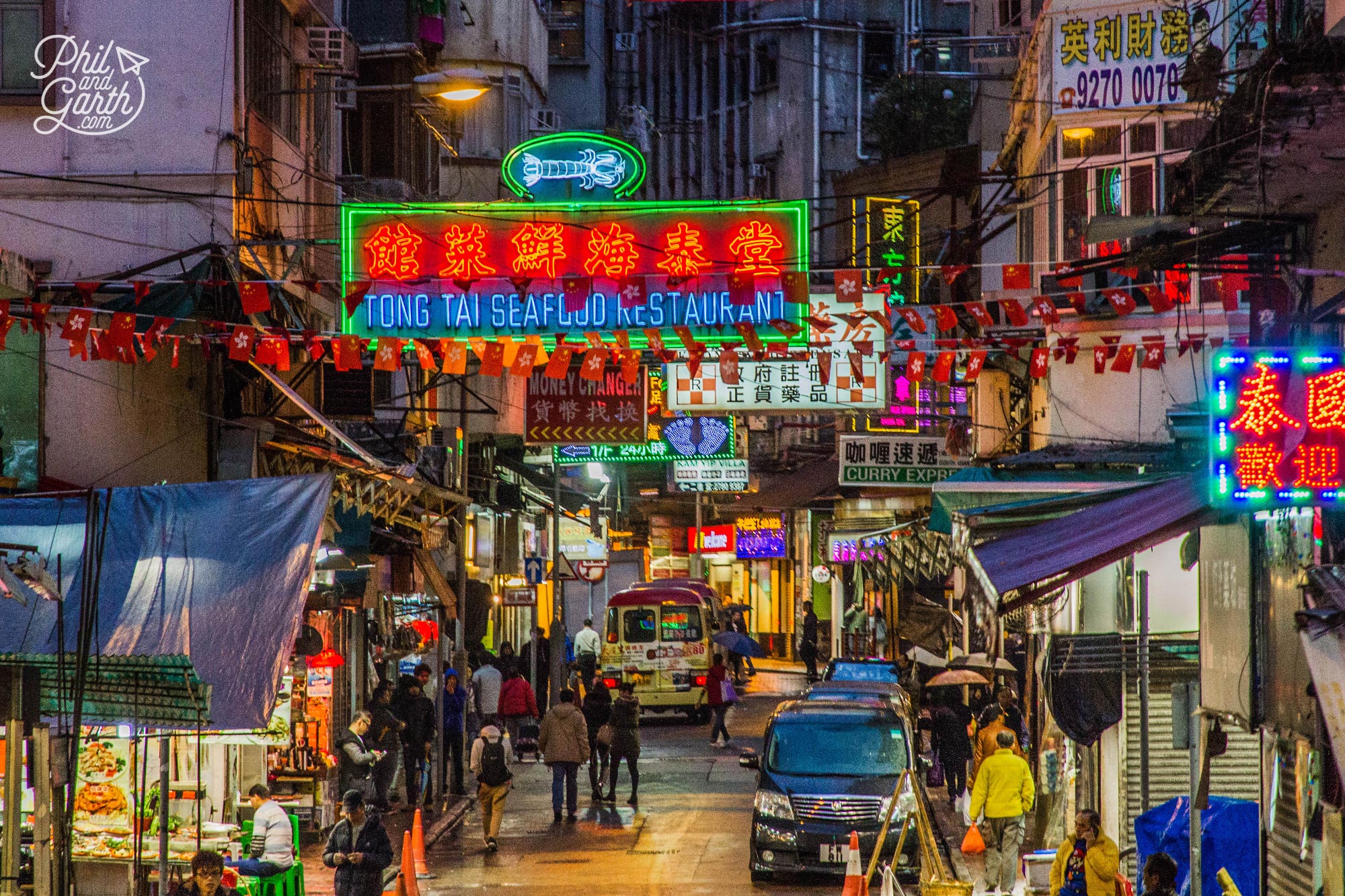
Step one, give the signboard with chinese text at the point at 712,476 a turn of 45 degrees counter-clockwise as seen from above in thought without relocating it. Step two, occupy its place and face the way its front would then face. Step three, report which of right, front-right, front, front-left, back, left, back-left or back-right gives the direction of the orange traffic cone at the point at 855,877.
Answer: front-right

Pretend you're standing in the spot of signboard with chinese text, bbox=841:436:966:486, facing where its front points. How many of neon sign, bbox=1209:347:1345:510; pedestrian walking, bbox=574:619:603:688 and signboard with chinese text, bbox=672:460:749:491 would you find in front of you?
1

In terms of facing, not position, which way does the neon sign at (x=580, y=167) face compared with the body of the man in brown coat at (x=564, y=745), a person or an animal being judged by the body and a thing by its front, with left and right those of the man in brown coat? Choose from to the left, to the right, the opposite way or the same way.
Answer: the opposite way

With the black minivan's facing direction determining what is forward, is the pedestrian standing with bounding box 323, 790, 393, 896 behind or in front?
in front

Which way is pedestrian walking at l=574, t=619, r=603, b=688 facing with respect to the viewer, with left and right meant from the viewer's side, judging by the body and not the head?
facing away from the viewer

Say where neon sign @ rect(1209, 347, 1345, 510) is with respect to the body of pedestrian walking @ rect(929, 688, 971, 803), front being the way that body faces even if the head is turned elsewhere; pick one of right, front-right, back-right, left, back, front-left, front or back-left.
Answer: back

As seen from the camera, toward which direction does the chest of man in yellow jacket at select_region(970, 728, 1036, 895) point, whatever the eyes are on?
away from the camera

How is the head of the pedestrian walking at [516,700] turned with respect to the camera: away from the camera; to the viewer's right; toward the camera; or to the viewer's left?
away from the camera

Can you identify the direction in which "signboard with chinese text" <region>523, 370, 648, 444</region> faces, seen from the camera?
facing the viewer

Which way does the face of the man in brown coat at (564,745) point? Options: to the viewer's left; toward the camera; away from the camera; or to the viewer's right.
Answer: away from the camera

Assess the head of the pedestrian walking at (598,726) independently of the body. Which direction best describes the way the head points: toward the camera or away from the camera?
away from the camera
